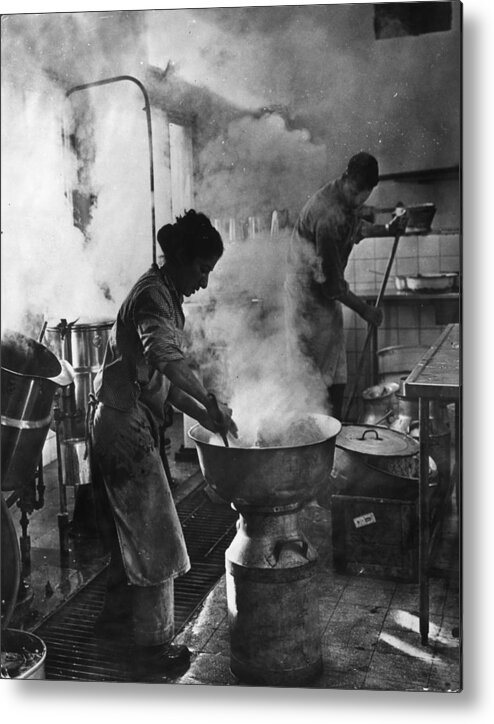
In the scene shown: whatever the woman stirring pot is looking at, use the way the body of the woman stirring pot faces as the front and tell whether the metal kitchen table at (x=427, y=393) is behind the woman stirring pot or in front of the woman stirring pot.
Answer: in front

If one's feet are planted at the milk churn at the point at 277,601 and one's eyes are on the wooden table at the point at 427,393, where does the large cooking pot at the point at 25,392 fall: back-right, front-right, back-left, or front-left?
back-left

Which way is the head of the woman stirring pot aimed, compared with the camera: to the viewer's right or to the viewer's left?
to the viewer's right

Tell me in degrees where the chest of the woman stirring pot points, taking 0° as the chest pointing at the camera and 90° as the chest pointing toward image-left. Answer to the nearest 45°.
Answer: approximately 270°

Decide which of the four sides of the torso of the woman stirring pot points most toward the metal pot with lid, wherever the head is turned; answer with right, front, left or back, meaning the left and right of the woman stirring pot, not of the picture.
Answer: front

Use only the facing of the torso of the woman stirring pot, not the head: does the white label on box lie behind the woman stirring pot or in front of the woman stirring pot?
in front
